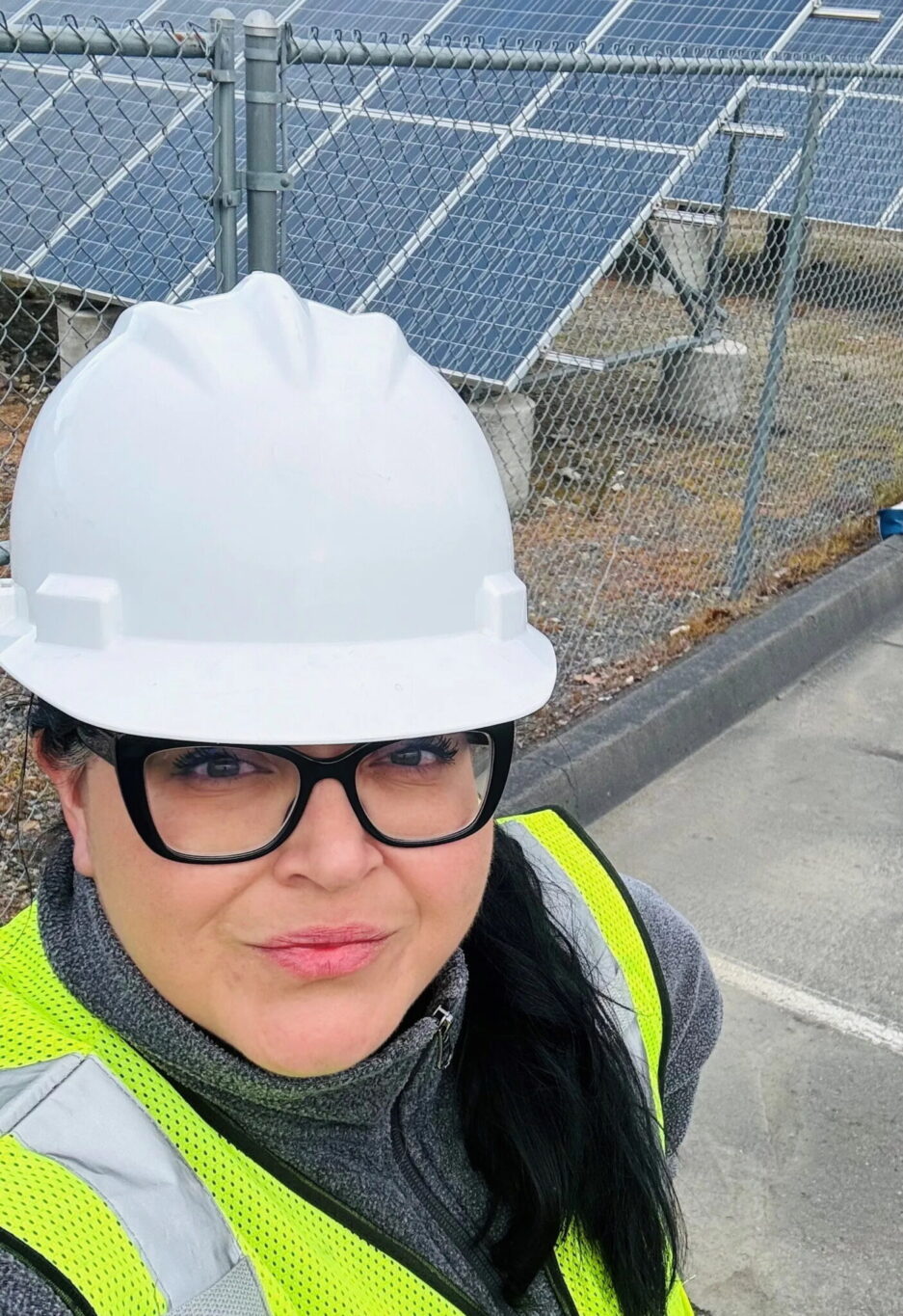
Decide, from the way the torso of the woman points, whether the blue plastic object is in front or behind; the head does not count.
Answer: behind

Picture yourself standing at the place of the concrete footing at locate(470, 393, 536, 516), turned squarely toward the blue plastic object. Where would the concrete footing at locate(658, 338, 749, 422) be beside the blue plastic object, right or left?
left

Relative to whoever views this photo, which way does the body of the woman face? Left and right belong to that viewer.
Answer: facing the viewer

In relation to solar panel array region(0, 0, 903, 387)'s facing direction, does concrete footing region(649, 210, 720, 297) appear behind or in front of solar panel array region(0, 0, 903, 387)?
behind

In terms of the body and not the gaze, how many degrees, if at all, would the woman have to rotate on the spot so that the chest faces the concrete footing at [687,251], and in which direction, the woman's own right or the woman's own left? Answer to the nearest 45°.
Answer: approximately 180°

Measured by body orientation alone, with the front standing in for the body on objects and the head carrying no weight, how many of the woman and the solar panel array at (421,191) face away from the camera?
0

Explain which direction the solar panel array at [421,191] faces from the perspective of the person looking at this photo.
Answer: facing the viewer and to the left of the viewer

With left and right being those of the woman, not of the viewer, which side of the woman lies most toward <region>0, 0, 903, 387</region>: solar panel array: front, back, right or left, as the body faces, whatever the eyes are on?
back
